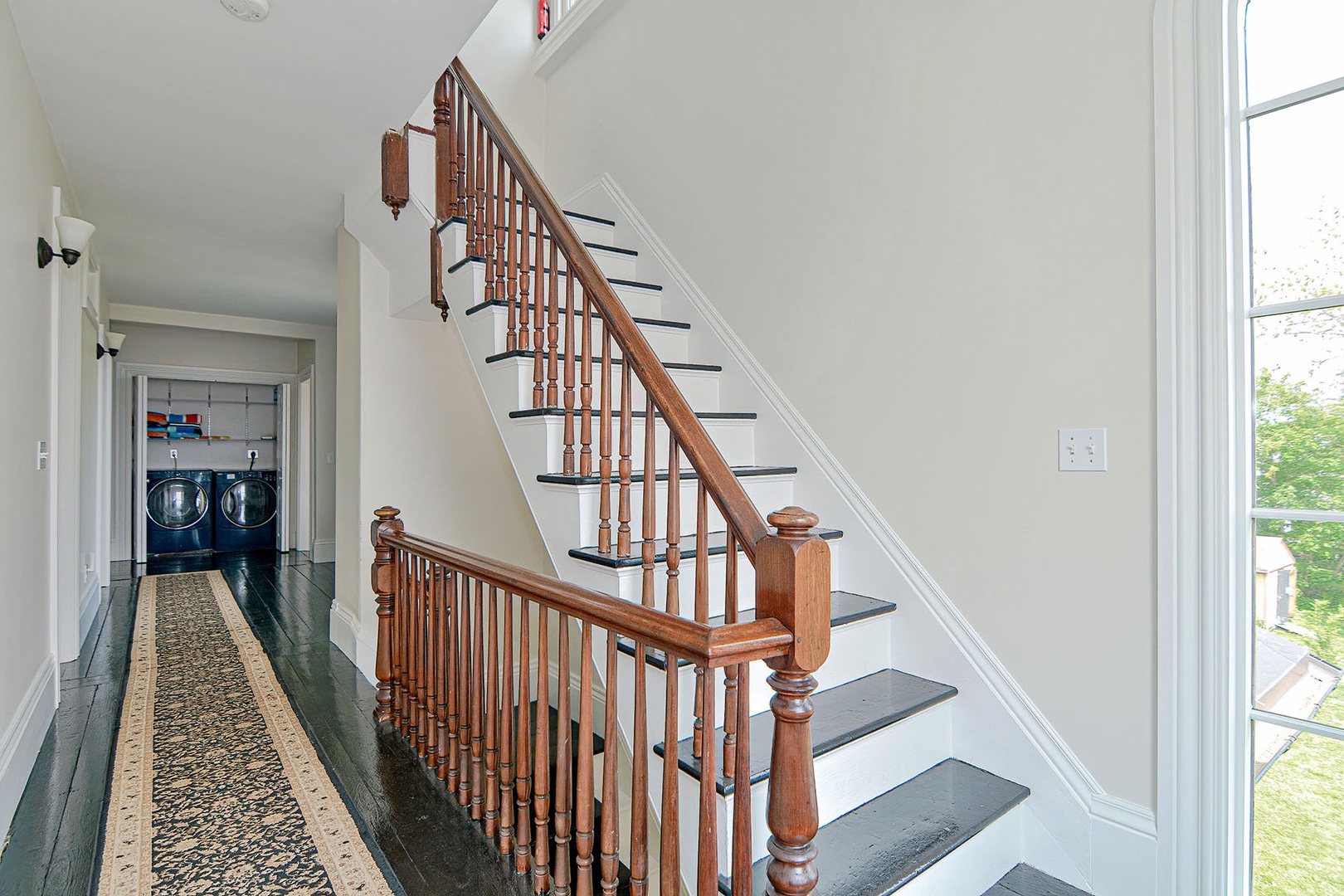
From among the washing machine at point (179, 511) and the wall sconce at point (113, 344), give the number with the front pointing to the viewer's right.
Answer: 1

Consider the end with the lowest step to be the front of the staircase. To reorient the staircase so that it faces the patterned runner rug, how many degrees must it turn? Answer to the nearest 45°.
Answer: approximately 135° to its right

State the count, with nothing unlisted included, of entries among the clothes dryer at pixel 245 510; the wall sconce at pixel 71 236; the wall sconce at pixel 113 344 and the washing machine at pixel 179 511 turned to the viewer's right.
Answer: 2

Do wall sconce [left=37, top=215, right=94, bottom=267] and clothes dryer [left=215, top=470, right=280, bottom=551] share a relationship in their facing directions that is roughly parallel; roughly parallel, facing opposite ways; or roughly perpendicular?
roughly perpendicular

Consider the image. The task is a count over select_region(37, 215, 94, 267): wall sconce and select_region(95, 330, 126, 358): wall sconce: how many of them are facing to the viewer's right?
2

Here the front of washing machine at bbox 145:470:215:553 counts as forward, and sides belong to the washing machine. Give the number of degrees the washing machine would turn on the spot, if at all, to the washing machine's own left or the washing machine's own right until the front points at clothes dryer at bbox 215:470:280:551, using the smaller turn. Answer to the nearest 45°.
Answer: approximately 90° to the washing machine's own left

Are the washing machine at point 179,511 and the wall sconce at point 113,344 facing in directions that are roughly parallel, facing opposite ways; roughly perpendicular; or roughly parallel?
roughly perpendicular

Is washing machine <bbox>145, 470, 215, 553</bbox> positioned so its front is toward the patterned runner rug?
yes

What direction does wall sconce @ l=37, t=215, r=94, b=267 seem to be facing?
to the viewer's right

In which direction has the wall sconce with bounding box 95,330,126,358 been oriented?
to the viewer's right

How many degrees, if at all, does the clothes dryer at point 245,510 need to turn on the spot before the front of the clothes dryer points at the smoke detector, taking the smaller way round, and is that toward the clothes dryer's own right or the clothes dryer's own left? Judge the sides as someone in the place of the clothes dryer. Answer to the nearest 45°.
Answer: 0° — it already faces it

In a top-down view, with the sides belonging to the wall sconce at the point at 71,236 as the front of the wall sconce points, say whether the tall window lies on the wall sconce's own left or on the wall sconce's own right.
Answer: on the wall sconce's own right

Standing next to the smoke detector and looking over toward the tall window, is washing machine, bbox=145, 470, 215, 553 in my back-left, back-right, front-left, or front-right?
back-left

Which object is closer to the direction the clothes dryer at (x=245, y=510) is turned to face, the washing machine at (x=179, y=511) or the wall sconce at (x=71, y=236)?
the wall sconce

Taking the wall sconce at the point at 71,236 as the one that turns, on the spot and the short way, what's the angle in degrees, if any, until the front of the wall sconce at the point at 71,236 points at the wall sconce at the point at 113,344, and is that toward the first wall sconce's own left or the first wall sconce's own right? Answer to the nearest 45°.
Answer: approximately 90° to the first wall sconce's own left

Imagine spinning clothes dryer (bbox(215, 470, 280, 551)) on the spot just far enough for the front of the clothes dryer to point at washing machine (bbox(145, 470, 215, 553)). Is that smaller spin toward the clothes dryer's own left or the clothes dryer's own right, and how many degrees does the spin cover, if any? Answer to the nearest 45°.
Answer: approximately 90° to the clothes dryer's own right
